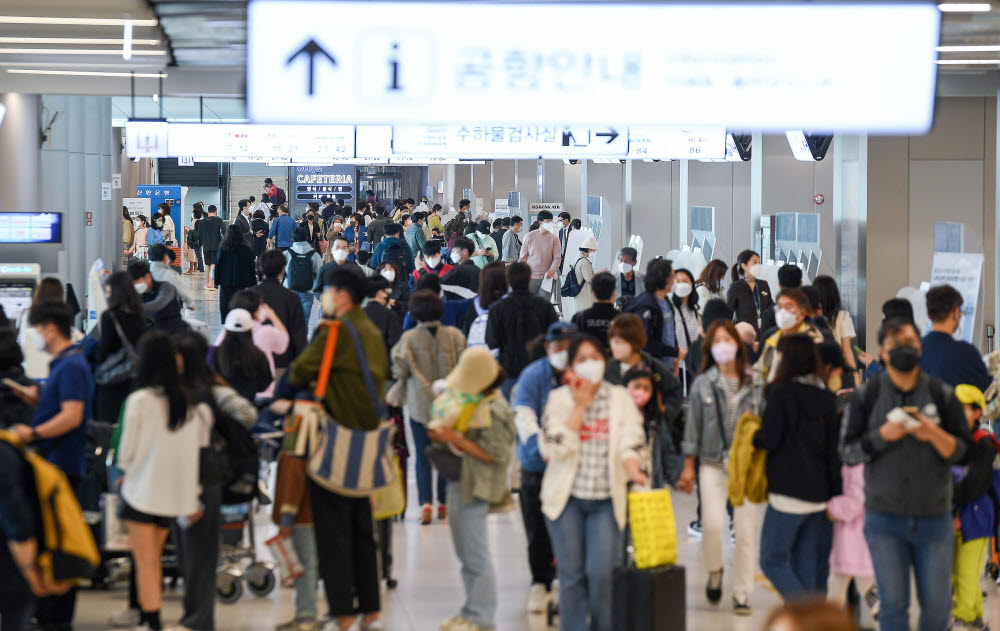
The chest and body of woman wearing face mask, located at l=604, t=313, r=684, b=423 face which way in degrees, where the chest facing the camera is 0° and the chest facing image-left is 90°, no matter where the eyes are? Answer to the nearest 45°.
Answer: approximately 45°

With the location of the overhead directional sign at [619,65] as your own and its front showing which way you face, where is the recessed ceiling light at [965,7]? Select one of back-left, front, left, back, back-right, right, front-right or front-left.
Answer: back-left

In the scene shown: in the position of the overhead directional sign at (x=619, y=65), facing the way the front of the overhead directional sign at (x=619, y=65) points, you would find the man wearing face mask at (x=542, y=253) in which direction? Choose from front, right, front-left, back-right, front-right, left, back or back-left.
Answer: back

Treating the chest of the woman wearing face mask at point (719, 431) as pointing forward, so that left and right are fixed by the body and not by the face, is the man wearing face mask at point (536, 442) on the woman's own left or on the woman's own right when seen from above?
on the woman's own right

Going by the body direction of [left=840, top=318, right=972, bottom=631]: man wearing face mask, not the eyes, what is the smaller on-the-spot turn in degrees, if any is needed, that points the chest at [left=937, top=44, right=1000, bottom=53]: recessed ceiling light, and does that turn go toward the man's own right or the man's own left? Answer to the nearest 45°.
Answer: approximately 180°

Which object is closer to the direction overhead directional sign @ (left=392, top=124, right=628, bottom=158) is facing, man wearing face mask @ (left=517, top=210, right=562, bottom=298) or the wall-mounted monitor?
the wall-mounted monitor

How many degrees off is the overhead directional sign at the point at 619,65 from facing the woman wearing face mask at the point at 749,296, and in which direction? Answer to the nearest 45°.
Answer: approximately 180°

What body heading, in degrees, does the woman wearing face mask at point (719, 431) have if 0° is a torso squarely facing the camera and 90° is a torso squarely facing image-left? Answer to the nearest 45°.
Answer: approximately 0°

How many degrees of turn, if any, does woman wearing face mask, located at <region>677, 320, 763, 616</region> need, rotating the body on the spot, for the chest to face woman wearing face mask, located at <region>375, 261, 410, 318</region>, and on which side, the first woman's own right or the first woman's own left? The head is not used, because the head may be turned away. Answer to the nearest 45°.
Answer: approximately 135° to the first woman's own right
